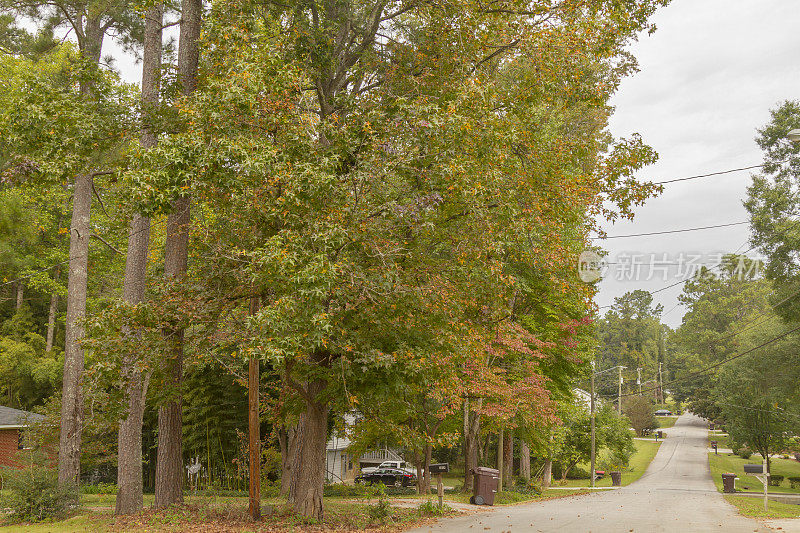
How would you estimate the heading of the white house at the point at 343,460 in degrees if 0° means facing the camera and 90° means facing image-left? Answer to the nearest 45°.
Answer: approximately 315°

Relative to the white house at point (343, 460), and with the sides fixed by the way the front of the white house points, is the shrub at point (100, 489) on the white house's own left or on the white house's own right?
on the white house's own right

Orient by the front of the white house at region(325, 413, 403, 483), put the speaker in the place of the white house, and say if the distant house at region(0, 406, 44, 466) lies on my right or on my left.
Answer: on my right

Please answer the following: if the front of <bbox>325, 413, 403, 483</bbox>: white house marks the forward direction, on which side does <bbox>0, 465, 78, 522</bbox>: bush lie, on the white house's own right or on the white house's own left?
on the white house's own right

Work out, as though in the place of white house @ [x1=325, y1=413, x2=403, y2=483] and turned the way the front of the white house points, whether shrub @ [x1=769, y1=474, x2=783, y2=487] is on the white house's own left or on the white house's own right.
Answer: on the white house's own left

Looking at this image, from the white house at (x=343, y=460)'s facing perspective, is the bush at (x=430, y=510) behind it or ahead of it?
ahead

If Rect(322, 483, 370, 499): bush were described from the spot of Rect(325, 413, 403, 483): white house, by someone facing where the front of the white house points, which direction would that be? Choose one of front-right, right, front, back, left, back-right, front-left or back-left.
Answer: front-right
